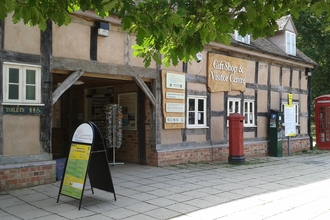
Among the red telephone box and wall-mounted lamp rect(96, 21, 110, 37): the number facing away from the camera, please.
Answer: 0

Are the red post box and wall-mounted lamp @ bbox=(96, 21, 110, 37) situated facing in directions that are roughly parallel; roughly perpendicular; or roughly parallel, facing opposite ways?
roughly parallel

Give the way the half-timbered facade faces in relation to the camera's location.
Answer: facing the viewer and to the right of the viewer

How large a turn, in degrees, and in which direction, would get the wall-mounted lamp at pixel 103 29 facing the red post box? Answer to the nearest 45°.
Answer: approximately 90° to its left

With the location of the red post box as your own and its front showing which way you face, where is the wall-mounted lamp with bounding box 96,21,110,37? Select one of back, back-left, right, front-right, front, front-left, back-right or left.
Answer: right

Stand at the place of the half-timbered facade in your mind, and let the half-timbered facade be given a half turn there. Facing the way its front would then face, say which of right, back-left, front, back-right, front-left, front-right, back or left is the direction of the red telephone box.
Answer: right

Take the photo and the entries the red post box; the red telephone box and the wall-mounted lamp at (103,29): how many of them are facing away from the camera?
0

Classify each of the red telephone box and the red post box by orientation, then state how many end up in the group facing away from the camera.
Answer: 0

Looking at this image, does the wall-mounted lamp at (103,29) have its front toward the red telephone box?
no

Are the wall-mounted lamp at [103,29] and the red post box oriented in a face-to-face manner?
no

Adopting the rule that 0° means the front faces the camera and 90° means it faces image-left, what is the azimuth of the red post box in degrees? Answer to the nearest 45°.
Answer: approximately 315°

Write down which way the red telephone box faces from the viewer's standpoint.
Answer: facing the viewer

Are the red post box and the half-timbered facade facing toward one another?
no
